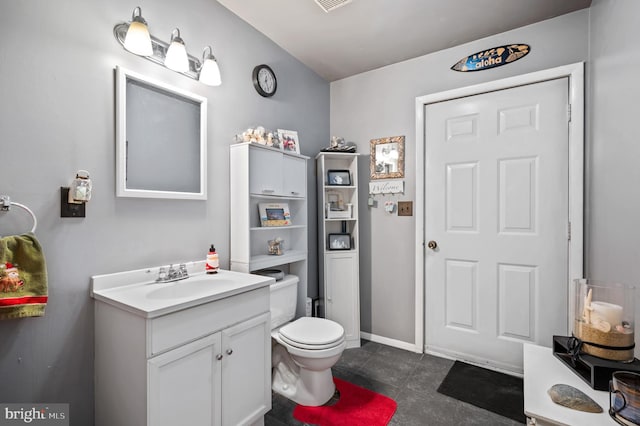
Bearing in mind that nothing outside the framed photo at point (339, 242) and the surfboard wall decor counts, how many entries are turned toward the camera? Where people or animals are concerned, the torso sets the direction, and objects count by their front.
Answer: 2

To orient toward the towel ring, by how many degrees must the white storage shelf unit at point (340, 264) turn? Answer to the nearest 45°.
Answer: approximately 45° to its right

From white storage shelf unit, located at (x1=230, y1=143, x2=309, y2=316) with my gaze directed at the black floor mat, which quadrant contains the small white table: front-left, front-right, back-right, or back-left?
front-right

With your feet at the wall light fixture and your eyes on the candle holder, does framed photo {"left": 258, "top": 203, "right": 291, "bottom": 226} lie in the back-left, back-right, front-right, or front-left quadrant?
front-left

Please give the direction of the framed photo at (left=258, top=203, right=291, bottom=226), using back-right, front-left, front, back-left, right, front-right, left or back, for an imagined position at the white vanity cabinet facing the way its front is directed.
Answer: left

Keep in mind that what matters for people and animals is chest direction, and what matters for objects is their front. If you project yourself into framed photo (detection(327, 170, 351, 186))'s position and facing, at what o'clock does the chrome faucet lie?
The chrome faucet is roughly at 1 o'clock from the framed photo.

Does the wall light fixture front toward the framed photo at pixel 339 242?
no

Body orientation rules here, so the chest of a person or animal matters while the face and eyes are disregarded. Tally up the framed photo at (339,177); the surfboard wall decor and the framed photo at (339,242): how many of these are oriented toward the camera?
3

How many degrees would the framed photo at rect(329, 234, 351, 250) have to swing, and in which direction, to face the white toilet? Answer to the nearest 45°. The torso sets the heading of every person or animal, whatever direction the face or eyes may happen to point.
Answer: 0° — it already faces it

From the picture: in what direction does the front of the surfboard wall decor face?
toward the camera

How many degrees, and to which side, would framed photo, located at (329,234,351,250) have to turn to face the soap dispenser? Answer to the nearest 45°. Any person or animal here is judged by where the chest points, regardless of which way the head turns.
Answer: approximately 45° to its right

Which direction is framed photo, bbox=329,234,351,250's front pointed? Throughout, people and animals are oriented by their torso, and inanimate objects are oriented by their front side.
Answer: toward the camera

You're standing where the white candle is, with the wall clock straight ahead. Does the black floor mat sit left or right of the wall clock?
right

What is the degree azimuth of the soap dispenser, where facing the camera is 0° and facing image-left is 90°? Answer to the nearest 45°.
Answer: approximately 315°

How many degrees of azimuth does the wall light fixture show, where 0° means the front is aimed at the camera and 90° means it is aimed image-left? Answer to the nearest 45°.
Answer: approximately 315°

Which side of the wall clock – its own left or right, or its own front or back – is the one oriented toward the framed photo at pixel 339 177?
left
